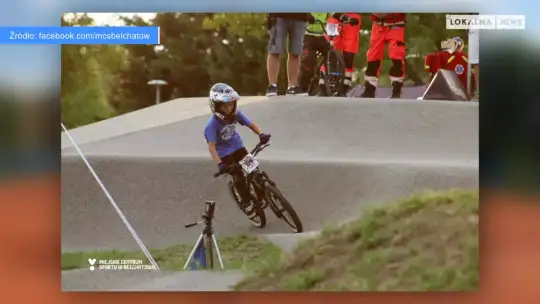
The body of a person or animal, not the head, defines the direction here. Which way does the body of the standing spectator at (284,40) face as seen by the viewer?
toward the camera

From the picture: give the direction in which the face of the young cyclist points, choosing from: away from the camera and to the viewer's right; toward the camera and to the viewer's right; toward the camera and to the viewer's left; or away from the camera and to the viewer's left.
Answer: toward the camera and to the viewer's right

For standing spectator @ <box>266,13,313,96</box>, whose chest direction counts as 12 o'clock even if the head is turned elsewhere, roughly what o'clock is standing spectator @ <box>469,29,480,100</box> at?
standing spectator @ <box>469,29,480,100</box> is roughly at 9 o'clock from standing spectator @ <box>266,13,313,96</box>.

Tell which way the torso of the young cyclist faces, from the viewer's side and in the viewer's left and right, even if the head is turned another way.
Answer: facing the viewer and to the right of the viewer

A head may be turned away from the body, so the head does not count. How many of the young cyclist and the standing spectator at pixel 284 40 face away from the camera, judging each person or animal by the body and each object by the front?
0
